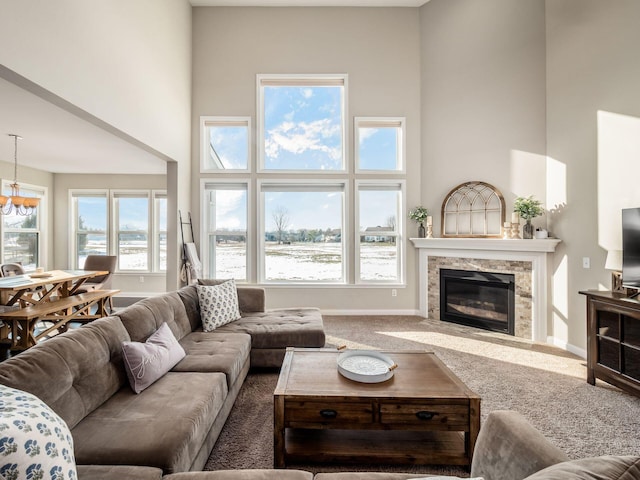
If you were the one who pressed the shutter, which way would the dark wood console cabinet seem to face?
facing the viewer and to the left of the viewer

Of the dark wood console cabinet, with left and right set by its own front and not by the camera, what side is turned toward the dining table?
front

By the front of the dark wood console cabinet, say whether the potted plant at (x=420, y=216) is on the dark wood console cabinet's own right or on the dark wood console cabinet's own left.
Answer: on the dark wood console cabinet's own right

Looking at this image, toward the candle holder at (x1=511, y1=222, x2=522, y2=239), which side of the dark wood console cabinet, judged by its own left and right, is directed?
right

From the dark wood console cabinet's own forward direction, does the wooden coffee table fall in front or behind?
in front

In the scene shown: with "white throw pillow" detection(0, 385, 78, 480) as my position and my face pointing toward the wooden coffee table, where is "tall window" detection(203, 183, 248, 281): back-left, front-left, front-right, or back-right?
front-left

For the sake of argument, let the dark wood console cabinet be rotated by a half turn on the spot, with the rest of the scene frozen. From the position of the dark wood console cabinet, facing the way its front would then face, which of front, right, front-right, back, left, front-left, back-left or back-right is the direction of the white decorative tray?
back

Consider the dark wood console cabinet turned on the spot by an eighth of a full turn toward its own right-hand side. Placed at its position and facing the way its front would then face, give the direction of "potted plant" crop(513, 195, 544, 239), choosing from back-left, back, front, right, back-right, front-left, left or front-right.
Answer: front-right

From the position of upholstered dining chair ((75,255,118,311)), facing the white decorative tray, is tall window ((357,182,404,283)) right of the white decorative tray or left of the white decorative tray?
left

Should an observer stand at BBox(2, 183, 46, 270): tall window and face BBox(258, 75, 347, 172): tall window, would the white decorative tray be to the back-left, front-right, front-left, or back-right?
front-right

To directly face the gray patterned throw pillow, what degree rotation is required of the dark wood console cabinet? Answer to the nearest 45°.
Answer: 0° — it already faces it

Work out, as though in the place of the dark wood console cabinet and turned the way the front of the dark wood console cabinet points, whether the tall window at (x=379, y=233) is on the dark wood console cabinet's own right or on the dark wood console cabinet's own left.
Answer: on the dark wood console cabinet's own right

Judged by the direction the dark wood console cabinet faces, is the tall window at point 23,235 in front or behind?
in front

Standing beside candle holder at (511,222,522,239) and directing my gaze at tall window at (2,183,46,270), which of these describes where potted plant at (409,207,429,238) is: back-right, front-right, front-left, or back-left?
front-right

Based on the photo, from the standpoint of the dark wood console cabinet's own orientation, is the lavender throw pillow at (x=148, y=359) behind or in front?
in front
